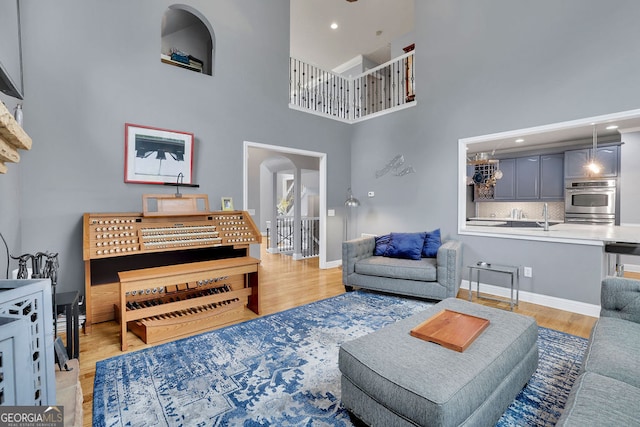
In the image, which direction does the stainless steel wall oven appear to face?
toward the camera

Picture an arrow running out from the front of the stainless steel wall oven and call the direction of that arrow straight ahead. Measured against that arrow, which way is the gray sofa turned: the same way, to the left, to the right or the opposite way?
to the right

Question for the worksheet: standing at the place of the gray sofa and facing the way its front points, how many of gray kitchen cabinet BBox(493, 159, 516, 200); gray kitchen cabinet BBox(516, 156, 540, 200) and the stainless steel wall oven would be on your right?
3

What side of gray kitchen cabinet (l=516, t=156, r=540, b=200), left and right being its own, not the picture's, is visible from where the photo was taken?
front

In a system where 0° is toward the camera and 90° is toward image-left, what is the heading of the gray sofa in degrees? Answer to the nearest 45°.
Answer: approximately 90°

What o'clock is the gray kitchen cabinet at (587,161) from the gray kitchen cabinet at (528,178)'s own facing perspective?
the gray kitchen cabinet at (587,161) is roughly at 10 o'clock from the gray kitchen cabinet at (528,178).

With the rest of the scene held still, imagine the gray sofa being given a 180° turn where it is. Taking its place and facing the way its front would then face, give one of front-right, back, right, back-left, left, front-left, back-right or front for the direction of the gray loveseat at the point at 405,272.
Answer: back-left

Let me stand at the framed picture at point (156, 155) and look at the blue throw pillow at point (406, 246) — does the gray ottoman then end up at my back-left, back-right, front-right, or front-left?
front-right

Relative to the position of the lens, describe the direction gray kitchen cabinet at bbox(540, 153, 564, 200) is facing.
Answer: facing the viewer

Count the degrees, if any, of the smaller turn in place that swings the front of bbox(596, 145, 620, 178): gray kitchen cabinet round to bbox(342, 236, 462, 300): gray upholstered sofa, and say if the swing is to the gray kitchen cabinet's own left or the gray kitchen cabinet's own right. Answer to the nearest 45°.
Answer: approximately 45° to the gray kitchen cabinet's own right

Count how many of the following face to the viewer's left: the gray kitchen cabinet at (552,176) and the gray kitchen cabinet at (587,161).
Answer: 0

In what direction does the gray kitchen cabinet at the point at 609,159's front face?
toward the camera

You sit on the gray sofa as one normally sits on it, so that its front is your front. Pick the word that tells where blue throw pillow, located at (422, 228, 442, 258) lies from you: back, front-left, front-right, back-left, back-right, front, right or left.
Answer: front-right
